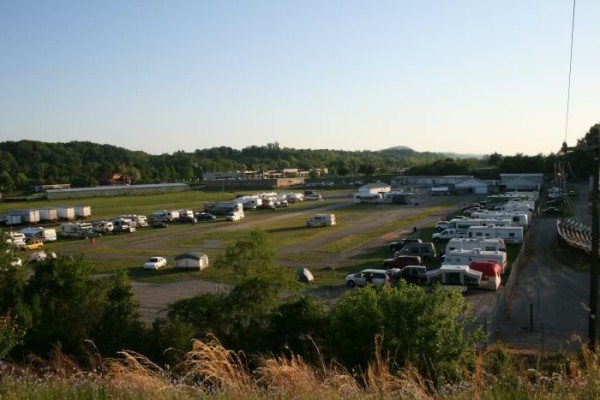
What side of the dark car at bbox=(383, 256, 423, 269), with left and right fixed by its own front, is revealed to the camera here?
left

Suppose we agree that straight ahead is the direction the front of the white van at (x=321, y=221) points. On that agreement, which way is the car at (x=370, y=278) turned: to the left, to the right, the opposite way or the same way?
the same way

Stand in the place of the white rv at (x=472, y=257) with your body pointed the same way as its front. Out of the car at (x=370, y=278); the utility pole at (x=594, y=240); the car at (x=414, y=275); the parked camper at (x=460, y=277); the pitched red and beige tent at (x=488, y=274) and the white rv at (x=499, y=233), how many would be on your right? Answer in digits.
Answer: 1

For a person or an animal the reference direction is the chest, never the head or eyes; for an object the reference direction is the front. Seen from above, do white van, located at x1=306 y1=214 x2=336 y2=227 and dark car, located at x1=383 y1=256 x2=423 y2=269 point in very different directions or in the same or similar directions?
same or similar directions

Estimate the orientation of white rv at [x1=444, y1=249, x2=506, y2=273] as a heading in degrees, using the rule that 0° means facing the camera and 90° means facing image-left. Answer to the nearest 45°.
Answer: approximately 90°

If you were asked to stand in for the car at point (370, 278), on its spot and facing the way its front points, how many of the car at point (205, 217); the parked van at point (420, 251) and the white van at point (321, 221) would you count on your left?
0

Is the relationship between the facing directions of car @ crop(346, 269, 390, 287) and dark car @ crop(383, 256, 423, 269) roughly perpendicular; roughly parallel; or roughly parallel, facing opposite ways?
roughly parallel

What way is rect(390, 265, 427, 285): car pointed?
to the viewer's left

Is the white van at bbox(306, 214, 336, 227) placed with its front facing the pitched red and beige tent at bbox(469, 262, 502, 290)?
no

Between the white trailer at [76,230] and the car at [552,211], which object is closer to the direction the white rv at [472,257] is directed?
the white trailer

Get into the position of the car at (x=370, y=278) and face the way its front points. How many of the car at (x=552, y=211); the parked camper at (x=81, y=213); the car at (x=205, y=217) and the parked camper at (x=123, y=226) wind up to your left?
0

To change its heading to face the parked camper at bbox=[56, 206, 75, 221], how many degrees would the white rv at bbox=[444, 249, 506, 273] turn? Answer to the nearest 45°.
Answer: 0° — it already faces it

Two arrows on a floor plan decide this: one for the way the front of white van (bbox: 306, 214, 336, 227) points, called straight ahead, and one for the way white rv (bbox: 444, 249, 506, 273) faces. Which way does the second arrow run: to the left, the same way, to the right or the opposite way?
the same way

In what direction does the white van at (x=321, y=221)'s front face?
to the viewer's left

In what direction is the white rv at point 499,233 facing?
to the viewer's left

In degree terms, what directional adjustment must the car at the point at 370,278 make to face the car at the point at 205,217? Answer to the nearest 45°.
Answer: approximately 45° to its right

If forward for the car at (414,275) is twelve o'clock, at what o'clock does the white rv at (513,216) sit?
The white rv is roughly at 4 o'clock from the car.

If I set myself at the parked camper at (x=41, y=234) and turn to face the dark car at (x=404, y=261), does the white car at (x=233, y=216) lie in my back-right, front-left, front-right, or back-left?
front-left

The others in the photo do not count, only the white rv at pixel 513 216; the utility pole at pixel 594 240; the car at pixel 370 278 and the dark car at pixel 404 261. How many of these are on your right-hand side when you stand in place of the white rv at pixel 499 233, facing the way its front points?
1
